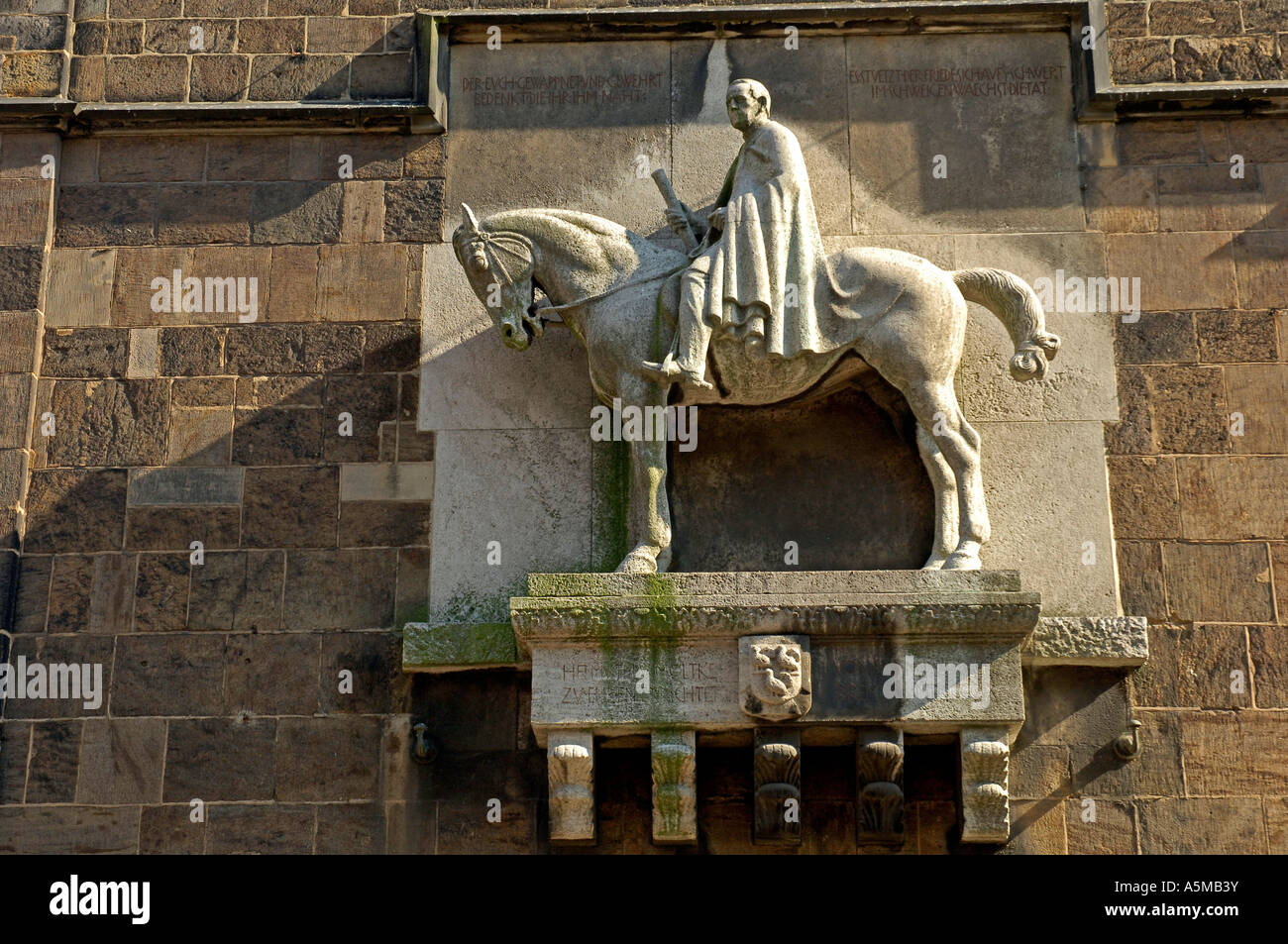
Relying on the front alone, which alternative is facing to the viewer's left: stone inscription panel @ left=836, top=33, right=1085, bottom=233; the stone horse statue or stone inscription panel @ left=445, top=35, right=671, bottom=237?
the stone horse statue

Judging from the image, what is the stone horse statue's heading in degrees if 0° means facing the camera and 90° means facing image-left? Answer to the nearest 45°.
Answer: approximately 90°

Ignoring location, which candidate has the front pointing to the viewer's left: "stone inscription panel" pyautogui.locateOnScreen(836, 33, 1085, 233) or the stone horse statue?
the stone horse statue

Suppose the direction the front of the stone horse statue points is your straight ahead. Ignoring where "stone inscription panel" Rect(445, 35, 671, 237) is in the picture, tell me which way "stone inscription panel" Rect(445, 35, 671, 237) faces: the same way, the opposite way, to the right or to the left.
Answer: to the left

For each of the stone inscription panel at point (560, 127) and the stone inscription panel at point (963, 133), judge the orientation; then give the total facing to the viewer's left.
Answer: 0

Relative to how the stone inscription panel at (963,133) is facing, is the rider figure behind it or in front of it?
in front

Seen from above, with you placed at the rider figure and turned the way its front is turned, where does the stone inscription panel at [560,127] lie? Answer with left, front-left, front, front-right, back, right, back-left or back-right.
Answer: front-right

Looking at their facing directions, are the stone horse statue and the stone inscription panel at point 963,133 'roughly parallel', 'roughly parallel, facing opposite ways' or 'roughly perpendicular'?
roughly perpendicular

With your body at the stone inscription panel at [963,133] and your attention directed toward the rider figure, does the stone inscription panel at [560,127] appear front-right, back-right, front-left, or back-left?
front-right

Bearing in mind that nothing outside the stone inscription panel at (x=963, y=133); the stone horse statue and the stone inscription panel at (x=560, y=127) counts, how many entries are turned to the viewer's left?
1

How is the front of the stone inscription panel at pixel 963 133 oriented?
toward the camera

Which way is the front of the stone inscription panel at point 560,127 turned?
toward the camera
